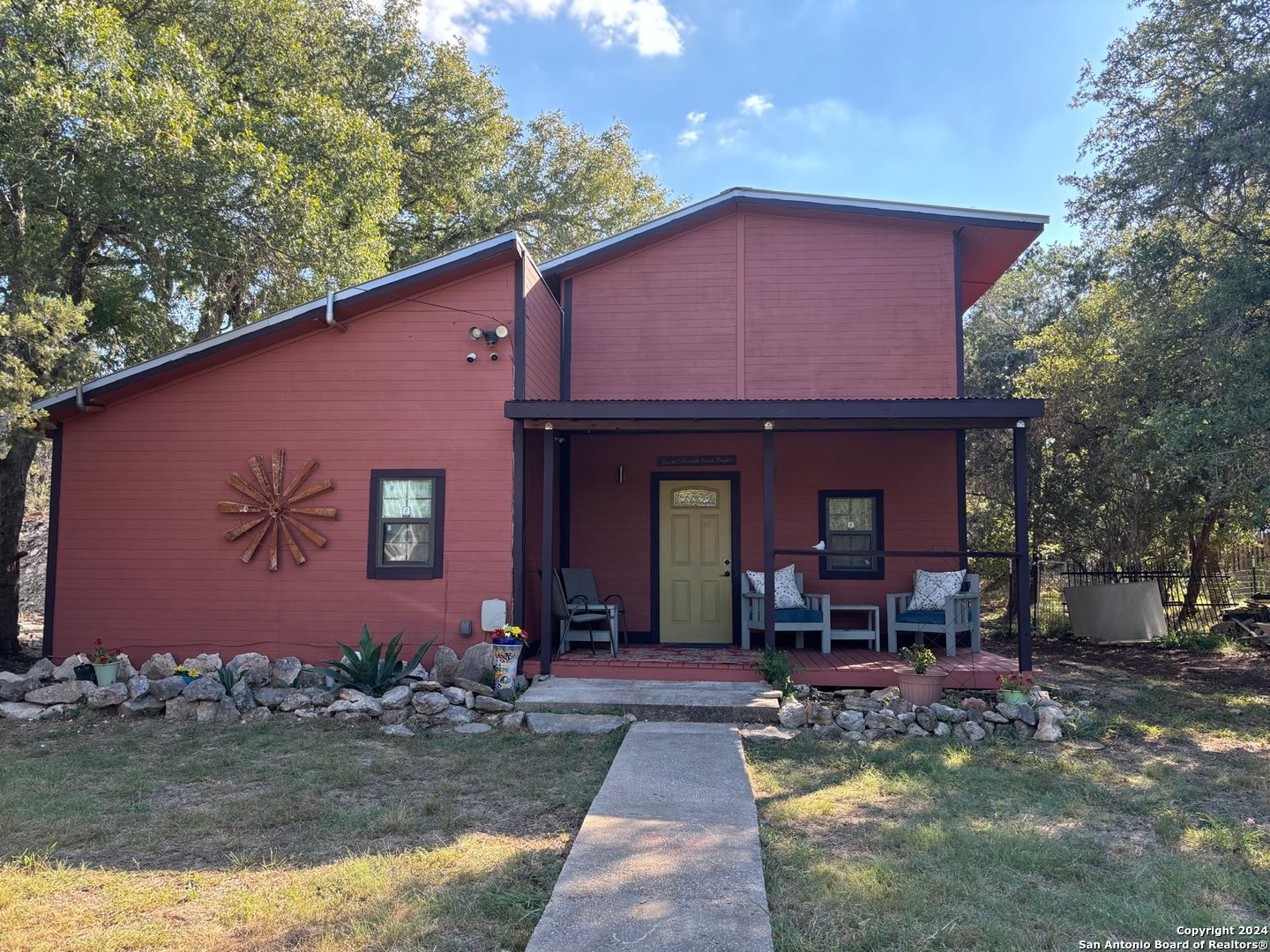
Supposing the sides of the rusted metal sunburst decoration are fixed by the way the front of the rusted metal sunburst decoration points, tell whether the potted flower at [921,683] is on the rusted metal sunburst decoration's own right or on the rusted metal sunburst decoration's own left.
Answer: on the rusted metal sunburst decoration's own left

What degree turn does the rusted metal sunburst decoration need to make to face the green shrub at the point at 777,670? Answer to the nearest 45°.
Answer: approximately 45° to its left

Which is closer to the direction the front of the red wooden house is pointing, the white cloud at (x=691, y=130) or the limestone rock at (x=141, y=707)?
the limestone rock

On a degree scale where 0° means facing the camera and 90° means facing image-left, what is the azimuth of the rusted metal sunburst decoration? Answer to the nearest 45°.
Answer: approximately 0°

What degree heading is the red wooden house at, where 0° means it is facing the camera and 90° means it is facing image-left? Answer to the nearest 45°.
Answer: approximately 0°

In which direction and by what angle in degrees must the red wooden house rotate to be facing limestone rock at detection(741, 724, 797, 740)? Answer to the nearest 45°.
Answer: approximately 45° to its left

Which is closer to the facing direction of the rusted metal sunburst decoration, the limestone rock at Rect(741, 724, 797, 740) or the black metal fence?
the limestone rock

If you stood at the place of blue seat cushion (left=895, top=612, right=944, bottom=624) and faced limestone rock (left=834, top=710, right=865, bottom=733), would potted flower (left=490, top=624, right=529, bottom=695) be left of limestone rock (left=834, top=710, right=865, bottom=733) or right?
right

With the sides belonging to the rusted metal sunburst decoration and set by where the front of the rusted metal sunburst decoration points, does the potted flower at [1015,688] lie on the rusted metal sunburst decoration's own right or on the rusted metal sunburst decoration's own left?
on the rusted metal sunburst decoration's own left

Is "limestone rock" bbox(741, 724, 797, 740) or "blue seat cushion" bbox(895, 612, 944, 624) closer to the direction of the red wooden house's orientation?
the limestone rock
